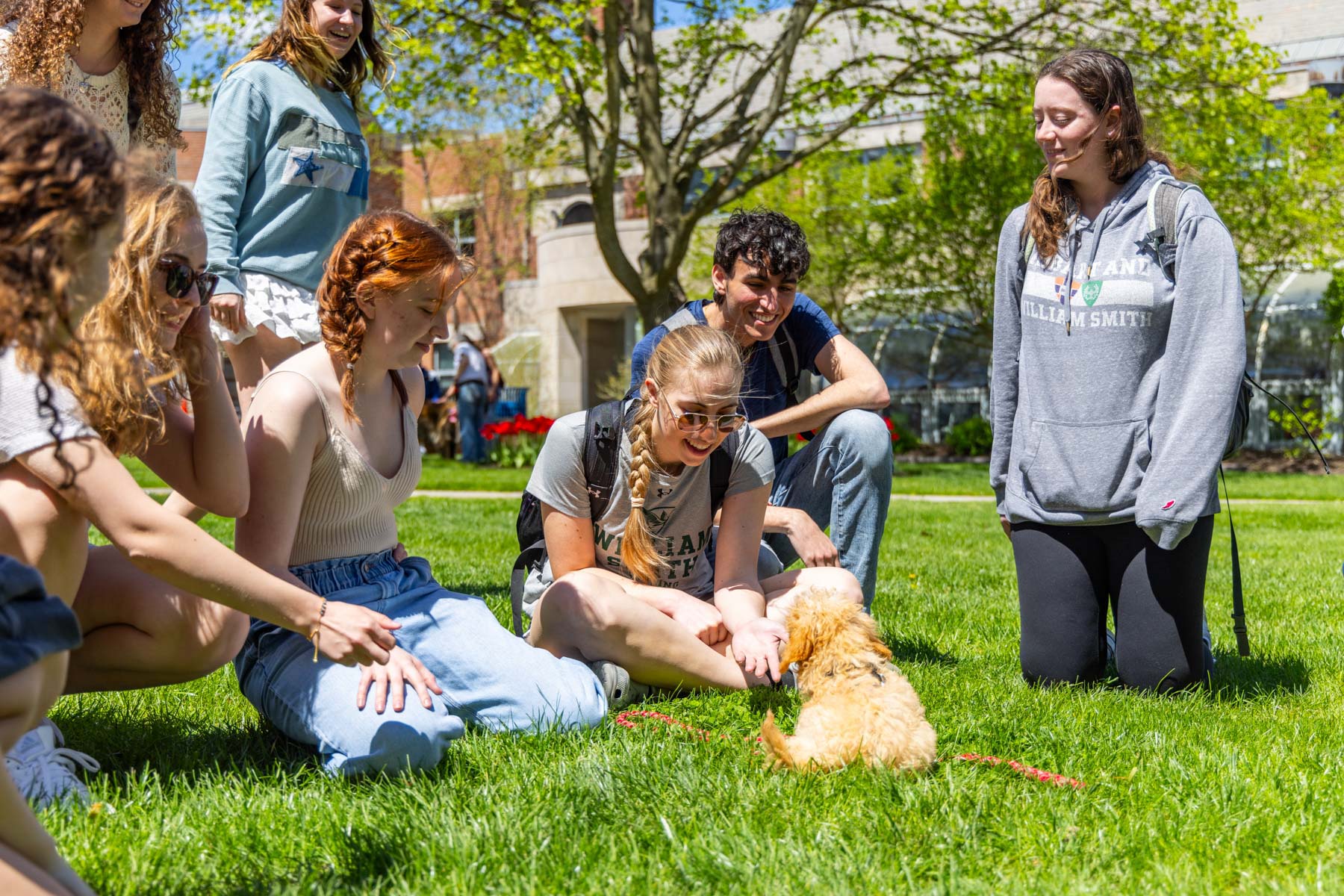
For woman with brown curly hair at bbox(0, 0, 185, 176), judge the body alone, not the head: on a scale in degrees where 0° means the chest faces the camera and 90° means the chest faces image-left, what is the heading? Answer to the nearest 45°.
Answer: approximately 315°

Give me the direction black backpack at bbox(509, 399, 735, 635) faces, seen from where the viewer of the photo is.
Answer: facing away from the viewer and to the left of the viewer

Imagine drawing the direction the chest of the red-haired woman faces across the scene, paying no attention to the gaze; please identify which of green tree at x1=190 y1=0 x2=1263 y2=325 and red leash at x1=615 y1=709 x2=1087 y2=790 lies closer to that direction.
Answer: the red leash

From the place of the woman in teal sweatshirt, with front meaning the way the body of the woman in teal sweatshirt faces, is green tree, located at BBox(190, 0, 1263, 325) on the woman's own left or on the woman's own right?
on the woman's own left

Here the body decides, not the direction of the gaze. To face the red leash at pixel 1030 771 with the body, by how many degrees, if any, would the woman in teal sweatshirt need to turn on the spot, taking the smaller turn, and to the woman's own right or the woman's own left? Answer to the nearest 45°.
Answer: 0° — they already face it

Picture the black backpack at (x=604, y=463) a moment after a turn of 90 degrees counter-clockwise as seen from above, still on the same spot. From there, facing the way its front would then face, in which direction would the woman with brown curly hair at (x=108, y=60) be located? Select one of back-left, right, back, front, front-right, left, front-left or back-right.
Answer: front-right

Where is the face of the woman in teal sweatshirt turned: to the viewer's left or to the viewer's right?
to the viewer's right

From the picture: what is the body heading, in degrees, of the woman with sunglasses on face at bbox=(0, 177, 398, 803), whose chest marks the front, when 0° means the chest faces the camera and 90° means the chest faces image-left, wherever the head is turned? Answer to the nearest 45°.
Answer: approximately 270°

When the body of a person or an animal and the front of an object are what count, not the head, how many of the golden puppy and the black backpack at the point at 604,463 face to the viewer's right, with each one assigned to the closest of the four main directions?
0

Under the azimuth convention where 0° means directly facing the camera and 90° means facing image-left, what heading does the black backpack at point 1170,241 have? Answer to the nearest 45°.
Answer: approximately 225°

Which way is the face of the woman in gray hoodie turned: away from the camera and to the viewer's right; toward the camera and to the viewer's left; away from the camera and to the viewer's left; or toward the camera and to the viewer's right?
toward the camera and to the viewer's left
